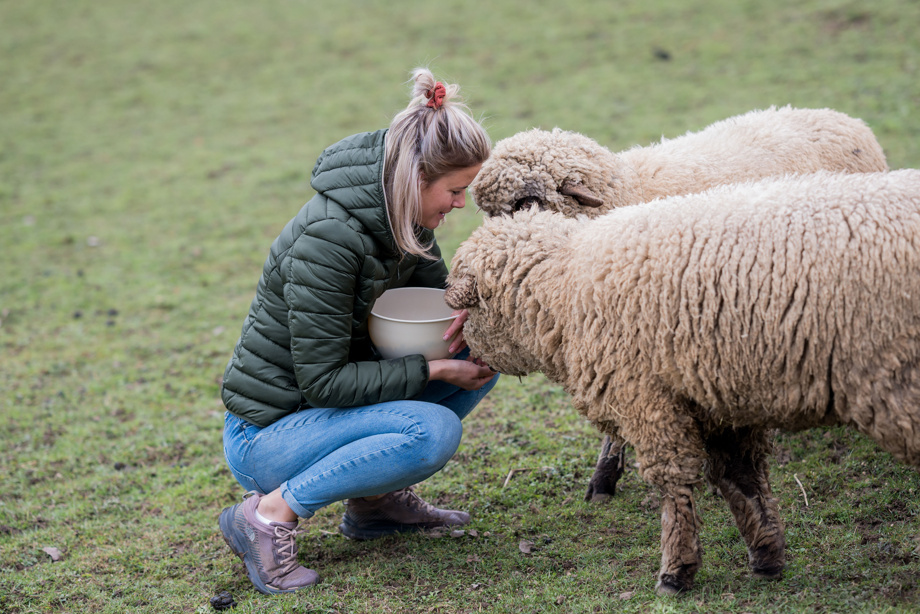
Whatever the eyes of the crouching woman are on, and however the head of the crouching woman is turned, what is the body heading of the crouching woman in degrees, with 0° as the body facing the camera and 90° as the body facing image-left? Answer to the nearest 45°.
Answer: approximately 270°

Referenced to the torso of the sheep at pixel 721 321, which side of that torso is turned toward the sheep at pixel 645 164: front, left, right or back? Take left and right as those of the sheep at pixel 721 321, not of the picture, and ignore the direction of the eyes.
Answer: right

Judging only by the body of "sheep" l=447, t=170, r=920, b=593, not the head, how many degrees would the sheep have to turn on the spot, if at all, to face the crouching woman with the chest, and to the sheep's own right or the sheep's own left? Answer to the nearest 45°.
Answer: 0° — it already faces them

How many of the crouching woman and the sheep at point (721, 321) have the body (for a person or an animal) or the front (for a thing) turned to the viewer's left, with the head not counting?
1

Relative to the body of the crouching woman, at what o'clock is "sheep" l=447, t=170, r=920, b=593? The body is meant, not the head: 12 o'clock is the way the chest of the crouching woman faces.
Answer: The sheep is roughly at 1 o'clock from the crouching woman.

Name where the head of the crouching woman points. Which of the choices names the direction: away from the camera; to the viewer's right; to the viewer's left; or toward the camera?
to the viewer's right

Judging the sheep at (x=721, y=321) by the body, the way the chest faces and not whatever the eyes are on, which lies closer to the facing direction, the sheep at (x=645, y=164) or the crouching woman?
the crouching woman

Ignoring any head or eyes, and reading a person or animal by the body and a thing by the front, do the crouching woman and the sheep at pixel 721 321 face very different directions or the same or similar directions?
very different directions

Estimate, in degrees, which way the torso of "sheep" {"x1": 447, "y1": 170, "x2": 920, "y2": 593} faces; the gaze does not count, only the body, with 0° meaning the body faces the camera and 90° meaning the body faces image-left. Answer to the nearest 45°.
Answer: approximately 90°
